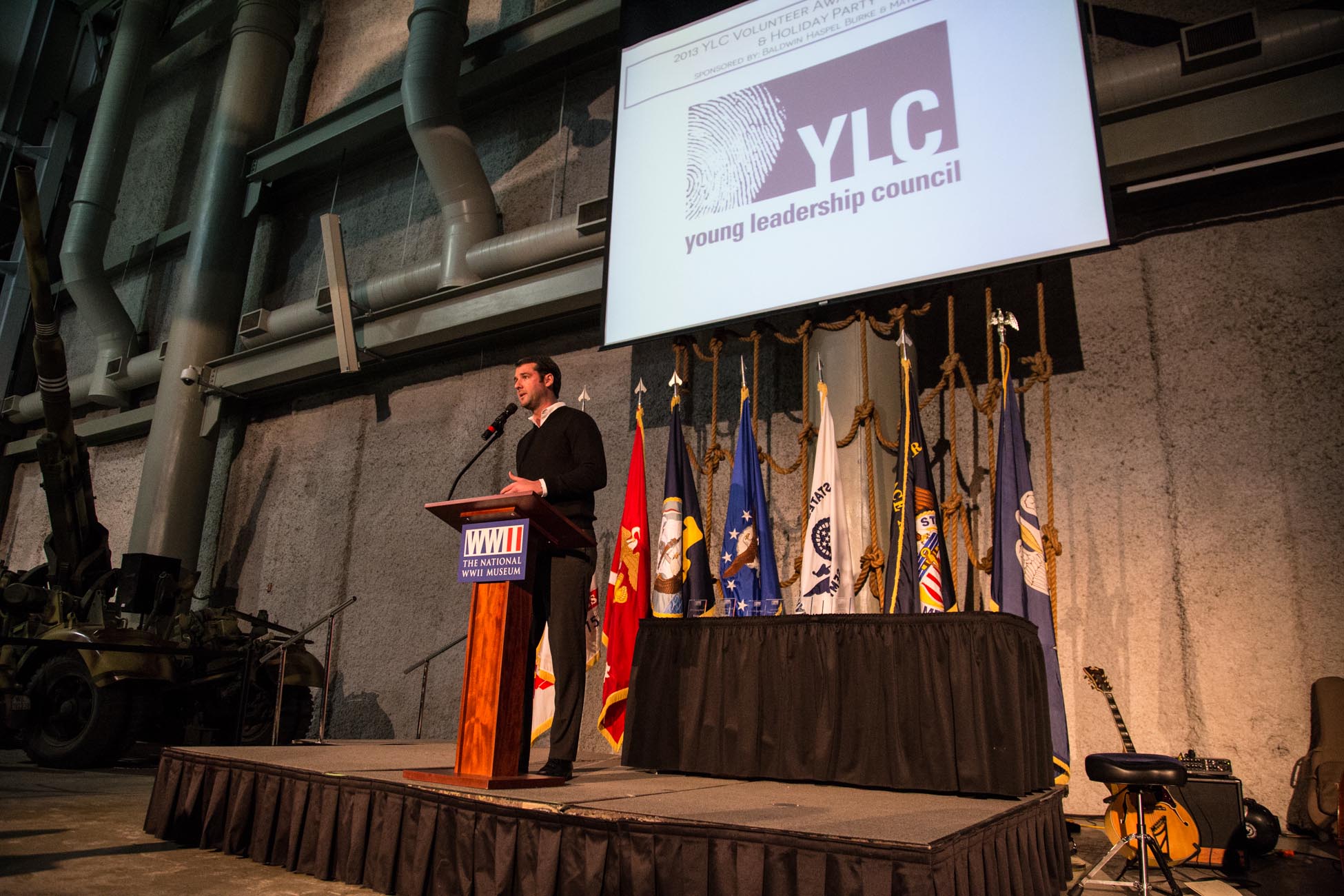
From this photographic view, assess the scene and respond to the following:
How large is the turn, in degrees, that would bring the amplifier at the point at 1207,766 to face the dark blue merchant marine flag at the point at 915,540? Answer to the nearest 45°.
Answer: approximately 90° to its right

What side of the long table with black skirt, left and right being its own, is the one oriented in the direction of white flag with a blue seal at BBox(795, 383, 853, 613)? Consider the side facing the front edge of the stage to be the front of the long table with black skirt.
back

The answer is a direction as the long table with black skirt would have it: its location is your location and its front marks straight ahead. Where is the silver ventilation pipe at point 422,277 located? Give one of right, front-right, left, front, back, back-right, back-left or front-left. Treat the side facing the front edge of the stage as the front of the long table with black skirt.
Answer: back-right

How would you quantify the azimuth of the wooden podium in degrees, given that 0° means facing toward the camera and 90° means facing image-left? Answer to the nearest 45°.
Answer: approximately 45°

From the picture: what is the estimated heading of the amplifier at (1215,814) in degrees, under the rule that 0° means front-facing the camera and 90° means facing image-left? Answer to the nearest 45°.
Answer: approximately 0°

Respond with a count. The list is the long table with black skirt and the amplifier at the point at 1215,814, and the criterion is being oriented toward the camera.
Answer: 2
